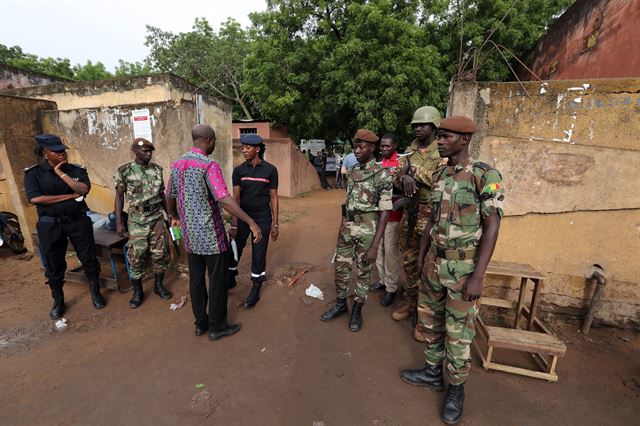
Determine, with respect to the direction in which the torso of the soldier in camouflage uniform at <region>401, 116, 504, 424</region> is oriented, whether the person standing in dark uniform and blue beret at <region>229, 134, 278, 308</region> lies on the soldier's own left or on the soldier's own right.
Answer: on the soldier's own right

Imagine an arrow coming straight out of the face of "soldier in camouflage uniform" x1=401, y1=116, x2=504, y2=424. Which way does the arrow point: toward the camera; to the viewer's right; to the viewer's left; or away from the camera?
to the viewer's left

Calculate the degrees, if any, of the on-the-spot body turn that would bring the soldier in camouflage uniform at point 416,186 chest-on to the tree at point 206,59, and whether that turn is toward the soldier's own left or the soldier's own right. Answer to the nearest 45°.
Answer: approximately 90° to the soldier's own right

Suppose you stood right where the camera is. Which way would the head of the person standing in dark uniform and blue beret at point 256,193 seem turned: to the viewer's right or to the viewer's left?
to the viewer's left

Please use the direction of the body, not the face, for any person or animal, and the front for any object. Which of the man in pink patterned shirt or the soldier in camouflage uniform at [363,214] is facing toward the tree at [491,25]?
the man in pink patterned shirt

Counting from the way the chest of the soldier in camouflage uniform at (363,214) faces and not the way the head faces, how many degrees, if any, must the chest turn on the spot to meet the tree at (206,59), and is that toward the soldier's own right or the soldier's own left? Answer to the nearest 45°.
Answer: approximately 90° to the soldier's own right

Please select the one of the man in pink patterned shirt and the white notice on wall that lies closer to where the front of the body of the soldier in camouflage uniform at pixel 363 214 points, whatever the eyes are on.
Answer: the man in pink patterned shirt

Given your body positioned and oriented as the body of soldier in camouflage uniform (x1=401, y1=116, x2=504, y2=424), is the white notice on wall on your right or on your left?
on your right

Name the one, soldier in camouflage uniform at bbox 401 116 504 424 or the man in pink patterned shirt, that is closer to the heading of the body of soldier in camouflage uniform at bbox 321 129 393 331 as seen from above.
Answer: the man in pink patterned shirt

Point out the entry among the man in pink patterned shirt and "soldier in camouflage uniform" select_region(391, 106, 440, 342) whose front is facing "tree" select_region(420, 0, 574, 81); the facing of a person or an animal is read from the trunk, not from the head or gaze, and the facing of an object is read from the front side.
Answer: the man in pink patterned shirt

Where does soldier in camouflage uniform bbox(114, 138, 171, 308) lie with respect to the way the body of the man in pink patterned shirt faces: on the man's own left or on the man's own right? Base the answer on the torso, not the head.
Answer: on the man's own left

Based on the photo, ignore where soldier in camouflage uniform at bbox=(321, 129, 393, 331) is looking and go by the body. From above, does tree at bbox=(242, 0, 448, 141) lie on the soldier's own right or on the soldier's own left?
on the soldier's own right
